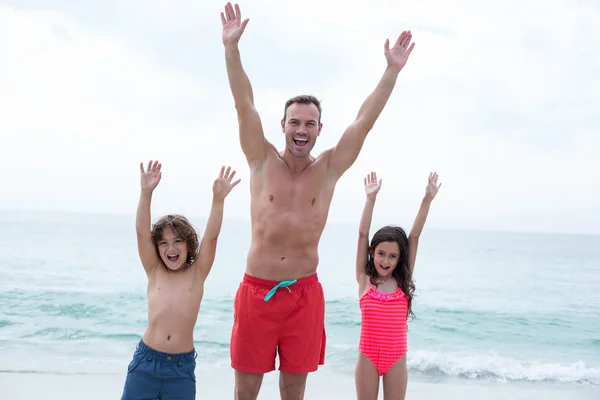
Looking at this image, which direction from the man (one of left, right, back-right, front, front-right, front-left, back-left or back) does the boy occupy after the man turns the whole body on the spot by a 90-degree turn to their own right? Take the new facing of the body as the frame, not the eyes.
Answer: front

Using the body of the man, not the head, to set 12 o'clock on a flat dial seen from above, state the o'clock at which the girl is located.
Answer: The girl is roughly at 8 o'clock from the man.

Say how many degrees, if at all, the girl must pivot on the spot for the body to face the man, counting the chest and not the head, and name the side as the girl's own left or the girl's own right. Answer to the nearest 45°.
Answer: approximately 45° to the girl's own right

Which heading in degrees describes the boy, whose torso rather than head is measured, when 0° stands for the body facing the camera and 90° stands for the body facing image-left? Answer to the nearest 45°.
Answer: approximately 0°

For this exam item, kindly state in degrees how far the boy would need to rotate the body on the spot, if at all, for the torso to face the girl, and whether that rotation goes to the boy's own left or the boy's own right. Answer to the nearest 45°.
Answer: approximately 90° to the boy's own left

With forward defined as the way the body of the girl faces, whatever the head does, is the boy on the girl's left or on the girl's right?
on the girl's right
